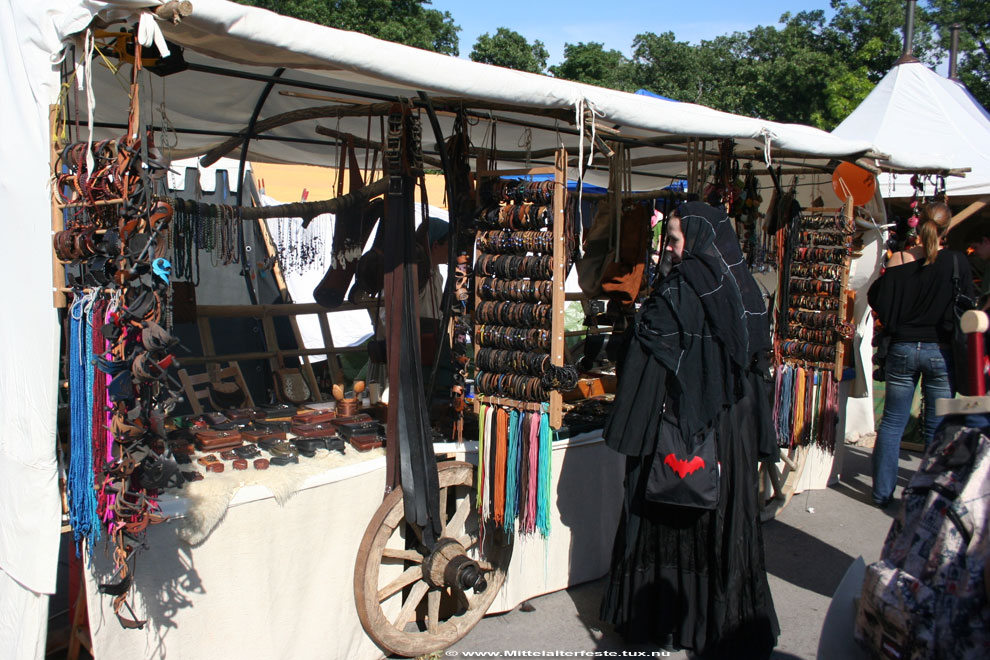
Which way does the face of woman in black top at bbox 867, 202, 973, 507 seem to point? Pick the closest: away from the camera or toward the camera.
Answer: away from the camera

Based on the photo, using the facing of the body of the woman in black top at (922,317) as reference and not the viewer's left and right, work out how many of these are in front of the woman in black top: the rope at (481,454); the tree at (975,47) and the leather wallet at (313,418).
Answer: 1

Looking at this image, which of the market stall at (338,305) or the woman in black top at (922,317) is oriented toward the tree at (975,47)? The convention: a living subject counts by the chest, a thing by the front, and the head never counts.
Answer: the woman in black top

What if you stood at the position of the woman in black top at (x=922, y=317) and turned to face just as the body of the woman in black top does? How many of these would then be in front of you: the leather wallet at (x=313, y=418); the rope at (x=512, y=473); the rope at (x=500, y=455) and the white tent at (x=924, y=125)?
1

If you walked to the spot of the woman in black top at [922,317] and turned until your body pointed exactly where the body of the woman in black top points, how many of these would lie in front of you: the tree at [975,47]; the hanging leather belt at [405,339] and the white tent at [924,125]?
2

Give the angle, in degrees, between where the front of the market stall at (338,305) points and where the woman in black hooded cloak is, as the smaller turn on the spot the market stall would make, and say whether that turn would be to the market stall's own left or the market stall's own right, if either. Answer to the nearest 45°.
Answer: approximately 45° to the market stall's own left

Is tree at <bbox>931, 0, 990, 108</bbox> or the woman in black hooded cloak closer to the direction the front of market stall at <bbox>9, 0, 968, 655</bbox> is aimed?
the woman in black hooded cloak

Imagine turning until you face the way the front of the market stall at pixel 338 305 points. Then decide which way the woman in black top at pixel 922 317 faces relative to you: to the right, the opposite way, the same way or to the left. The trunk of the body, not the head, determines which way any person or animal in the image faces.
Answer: to the left

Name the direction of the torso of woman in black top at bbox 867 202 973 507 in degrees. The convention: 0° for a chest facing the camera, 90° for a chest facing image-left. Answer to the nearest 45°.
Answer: approximately 180°

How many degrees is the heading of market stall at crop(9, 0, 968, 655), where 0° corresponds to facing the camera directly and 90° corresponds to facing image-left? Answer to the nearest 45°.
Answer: approximately 315°

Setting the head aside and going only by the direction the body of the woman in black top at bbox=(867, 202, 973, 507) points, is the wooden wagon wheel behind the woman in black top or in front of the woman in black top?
behind

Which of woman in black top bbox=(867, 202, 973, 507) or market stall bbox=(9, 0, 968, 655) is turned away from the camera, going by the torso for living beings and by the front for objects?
the woman in black top

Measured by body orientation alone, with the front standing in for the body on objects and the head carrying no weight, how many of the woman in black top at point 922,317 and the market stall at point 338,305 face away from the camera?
1
